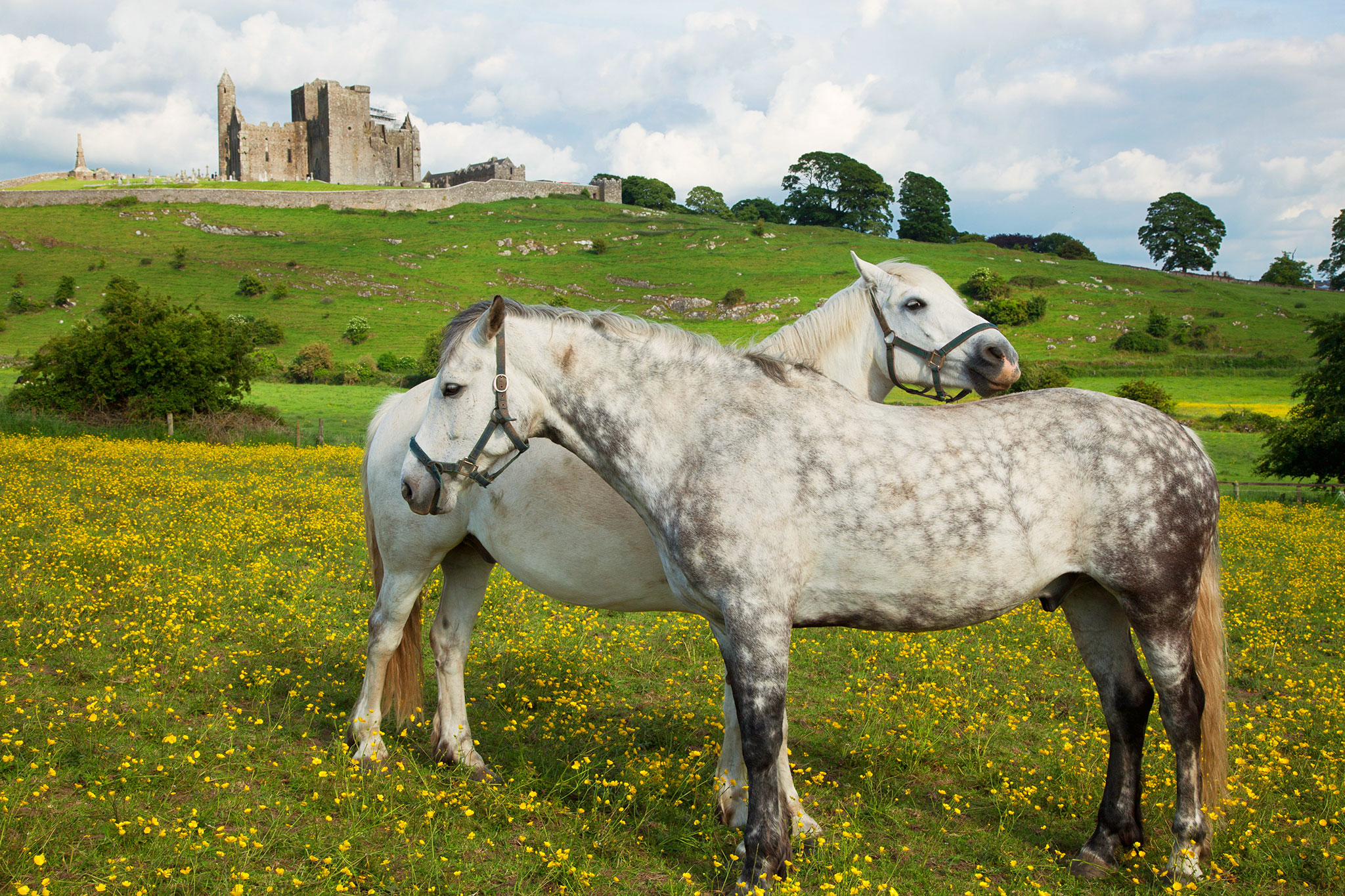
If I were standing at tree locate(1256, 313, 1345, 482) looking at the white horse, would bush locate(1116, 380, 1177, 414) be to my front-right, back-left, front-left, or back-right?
back-right

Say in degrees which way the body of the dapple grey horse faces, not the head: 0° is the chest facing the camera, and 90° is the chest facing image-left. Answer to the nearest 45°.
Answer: approximately 90°

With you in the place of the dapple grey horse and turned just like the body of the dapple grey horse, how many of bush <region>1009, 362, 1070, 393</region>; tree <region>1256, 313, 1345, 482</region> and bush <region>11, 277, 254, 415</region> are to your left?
0

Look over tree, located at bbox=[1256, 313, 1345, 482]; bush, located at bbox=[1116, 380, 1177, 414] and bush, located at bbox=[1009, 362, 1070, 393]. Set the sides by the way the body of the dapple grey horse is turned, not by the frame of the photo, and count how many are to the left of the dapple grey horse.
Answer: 0

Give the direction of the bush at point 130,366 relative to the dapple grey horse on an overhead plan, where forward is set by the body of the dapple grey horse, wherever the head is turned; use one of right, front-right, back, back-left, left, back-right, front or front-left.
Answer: front-right

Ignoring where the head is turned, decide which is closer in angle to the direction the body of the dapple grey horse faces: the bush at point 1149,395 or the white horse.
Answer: the white horse

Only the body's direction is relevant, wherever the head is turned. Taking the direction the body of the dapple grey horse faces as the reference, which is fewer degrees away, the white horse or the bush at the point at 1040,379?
the white horse

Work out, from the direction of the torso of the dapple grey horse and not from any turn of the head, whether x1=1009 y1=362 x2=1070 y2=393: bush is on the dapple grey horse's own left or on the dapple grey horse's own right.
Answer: on the dapple grey horse's own right

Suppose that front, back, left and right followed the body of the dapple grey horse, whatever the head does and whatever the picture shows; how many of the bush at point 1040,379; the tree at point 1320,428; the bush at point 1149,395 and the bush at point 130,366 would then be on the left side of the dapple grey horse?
0

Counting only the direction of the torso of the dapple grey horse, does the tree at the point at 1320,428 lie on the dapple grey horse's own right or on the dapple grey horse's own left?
on the dapple grey horse's own right

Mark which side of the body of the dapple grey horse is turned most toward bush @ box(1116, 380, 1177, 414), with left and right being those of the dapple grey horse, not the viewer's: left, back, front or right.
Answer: right
